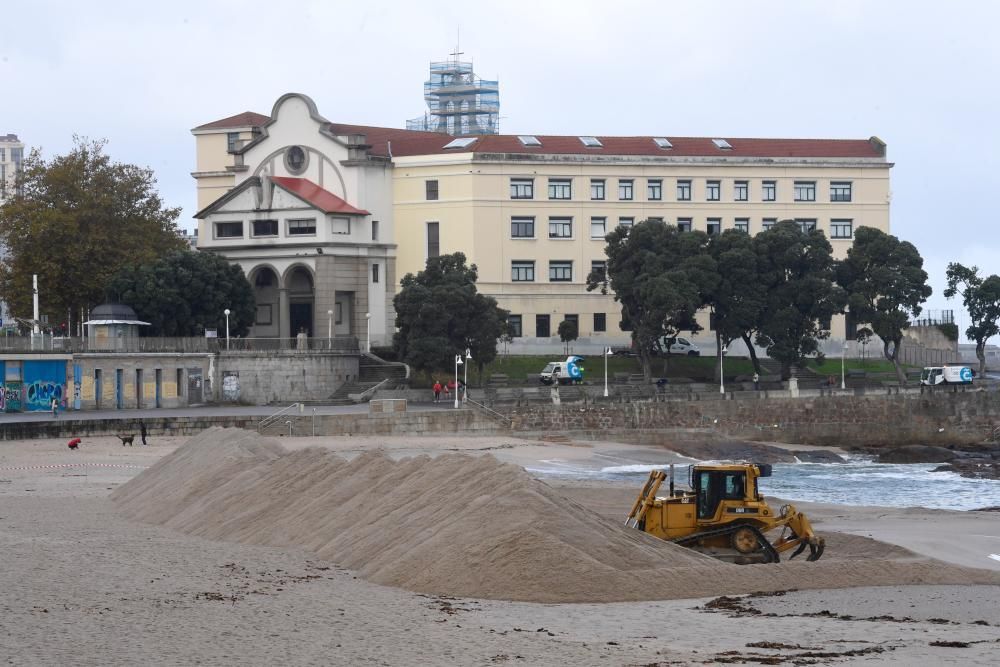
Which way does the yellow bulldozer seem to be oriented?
to the viewer's left
